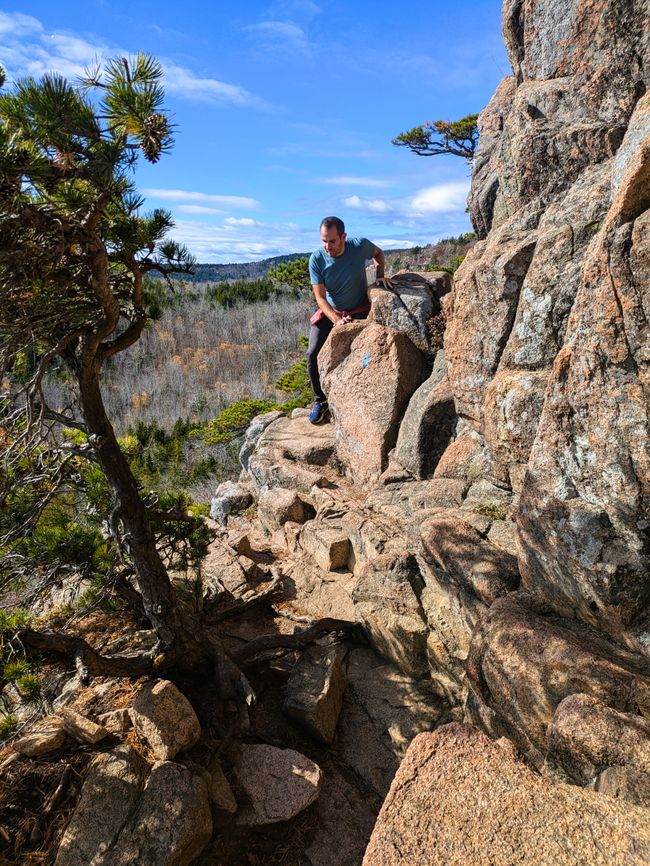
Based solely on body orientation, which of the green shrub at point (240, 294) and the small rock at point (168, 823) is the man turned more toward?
the small rock

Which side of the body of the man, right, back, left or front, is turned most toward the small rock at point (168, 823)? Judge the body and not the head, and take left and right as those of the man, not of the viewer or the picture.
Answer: front

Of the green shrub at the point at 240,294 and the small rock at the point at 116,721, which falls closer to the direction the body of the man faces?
the small rock

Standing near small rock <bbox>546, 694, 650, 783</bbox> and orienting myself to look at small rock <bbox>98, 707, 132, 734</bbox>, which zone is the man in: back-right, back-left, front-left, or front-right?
front-right

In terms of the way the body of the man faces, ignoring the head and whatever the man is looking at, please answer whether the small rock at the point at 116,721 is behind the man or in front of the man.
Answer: in front

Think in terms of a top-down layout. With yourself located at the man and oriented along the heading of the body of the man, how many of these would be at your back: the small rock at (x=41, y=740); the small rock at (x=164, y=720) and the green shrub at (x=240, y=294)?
1

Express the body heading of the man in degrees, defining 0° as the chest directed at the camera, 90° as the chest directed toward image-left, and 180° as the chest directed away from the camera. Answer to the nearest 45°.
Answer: approximately 0°

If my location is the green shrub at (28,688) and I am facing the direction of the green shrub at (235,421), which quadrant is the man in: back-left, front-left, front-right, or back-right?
front-right

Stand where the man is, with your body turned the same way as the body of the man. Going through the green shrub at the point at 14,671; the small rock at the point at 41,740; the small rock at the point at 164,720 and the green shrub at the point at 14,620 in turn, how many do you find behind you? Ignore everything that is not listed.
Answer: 0

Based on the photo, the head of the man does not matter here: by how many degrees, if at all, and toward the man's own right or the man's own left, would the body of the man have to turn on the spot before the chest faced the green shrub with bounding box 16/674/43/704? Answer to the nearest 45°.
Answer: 0° — they already face it

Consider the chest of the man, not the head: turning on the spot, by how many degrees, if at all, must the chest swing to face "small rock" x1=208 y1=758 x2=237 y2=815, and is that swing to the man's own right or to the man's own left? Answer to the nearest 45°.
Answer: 0° — they already face it

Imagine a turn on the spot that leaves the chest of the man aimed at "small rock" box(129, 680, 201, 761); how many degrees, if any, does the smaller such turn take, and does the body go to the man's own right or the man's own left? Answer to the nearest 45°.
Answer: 0° — they already face it
